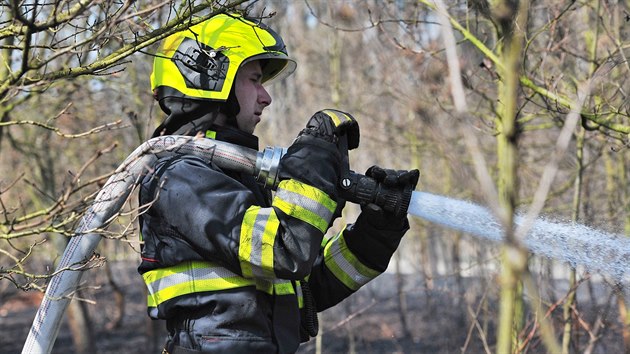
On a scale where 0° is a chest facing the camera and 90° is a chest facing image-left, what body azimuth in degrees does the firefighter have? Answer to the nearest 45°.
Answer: approximately 270°

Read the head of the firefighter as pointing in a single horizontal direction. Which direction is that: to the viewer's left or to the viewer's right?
to the viewer's right
